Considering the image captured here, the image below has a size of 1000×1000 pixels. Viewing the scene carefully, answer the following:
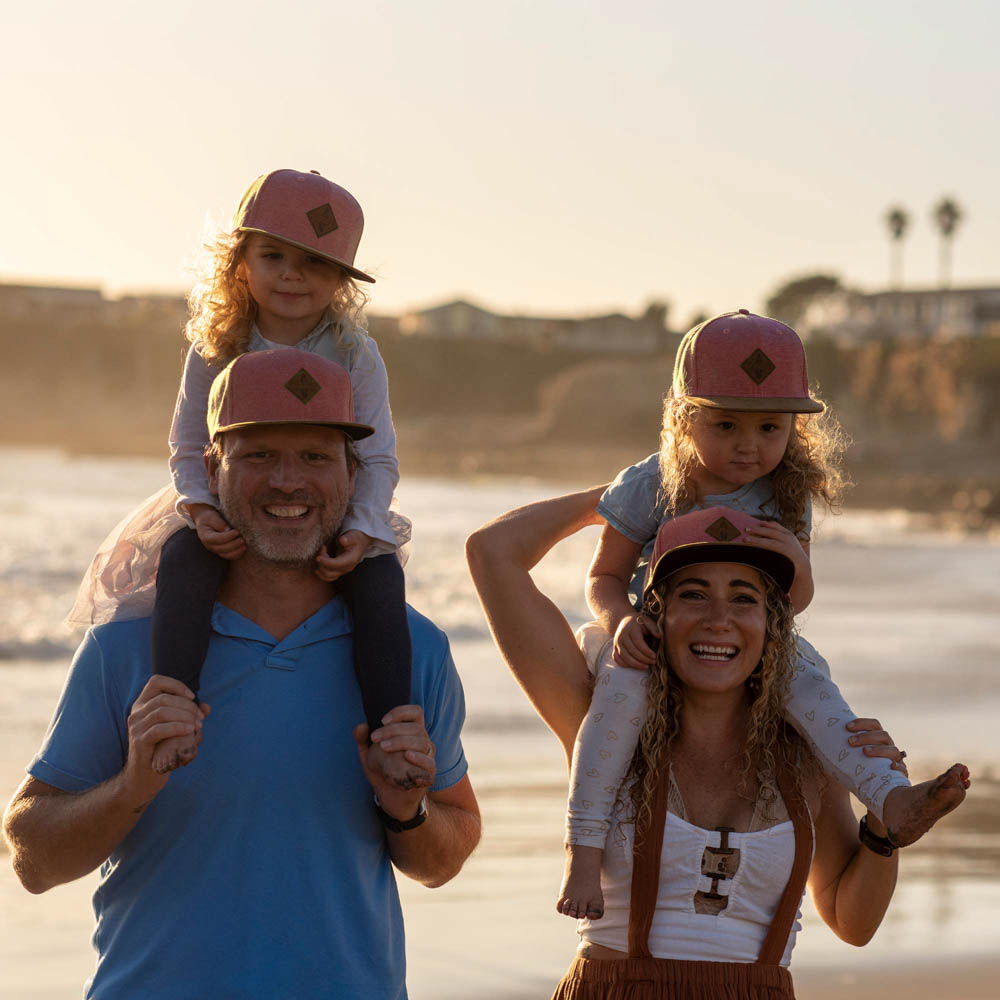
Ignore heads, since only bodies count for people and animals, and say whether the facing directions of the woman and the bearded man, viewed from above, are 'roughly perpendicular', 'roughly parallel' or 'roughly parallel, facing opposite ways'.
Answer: roughly parallel

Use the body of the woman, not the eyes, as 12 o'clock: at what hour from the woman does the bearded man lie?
The bearded man is roughly at 2 o'clock from the woman.

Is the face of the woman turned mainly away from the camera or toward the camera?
toward the camera

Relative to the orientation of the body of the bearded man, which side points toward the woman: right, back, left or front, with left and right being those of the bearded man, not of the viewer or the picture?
left

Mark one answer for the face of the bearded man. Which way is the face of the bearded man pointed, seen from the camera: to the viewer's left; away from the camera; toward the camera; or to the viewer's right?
toward the camera

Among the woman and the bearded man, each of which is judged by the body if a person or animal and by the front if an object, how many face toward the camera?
2

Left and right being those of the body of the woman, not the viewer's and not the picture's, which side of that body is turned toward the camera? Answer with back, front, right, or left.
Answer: front

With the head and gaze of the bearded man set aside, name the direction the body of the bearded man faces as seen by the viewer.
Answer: toward the camera
